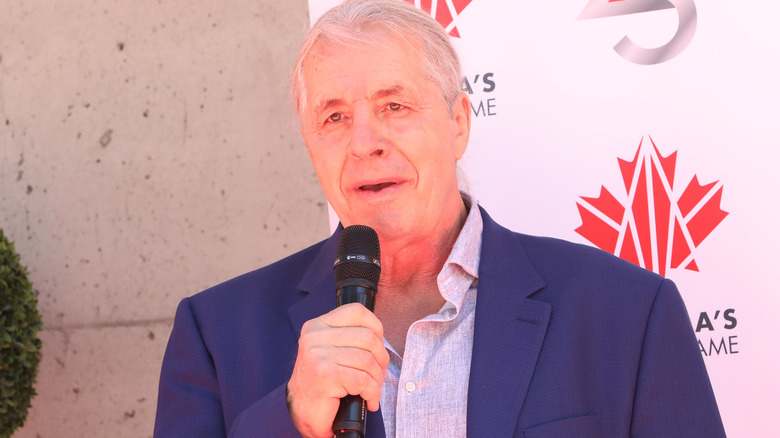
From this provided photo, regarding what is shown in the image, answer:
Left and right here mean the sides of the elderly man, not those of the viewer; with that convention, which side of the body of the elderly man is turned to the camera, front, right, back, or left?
front

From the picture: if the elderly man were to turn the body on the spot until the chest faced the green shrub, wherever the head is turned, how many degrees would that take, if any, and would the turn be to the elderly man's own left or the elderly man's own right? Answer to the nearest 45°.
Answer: approximately 135° to the elderly man's own right
